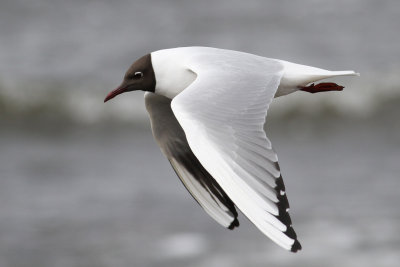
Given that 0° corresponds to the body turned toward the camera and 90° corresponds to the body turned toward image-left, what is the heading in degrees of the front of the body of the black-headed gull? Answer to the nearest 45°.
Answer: approximately 90°
